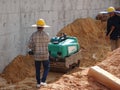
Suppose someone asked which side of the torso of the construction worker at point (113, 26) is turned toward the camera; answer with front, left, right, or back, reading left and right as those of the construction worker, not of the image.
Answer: left

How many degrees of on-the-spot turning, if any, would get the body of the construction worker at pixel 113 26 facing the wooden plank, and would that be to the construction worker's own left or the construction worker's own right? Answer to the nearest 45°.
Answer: approximately 90° to the construction worker's own left

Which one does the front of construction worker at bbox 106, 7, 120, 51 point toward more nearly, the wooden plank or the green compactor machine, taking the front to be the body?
the green compactor machine

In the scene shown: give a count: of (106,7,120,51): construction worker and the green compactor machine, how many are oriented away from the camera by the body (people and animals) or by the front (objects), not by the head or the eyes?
0

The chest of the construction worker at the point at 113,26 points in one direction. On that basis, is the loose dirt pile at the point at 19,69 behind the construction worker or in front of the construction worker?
in front

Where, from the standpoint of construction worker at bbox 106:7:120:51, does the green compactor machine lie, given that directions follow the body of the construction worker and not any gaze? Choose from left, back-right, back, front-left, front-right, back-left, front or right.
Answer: front-left
